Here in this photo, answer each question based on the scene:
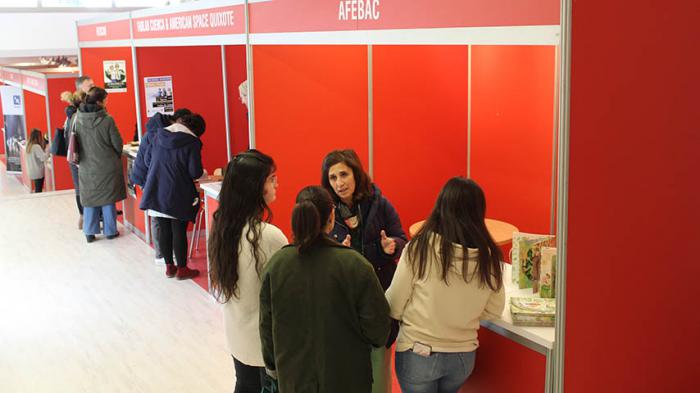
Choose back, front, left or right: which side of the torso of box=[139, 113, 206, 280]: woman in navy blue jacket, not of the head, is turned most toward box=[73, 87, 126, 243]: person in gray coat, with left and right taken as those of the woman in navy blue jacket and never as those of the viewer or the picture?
left

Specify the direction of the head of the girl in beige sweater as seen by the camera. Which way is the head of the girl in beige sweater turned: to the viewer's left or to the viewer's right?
to the viewer's left

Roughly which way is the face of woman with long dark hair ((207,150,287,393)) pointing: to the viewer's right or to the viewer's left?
to the viewer's right

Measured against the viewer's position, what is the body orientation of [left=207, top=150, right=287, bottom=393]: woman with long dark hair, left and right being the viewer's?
facing away from the viewer and to the right of the viewer

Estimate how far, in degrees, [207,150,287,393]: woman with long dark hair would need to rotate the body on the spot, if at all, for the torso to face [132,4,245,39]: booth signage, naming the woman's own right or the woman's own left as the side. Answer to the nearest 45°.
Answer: approximately 45° to the woman's own left

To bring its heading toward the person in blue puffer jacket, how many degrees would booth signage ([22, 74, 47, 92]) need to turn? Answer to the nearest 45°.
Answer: approximately 45° to its left

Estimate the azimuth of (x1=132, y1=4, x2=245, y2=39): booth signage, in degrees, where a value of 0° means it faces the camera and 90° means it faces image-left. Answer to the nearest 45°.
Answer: approximately 45°

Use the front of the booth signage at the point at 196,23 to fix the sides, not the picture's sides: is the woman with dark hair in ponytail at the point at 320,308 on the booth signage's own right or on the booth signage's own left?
on the booth signage's own left

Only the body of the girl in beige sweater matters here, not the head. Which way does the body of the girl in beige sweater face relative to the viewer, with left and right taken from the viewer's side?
facing away from the viewer
